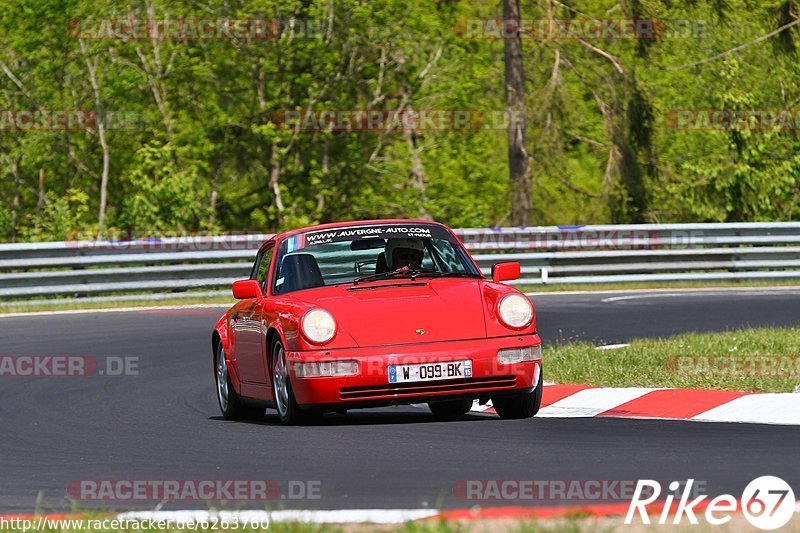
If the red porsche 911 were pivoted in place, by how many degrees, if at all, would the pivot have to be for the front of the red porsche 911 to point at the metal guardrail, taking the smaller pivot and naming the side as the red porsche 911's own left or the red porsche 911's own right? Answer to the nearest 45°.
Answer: approximately 180°

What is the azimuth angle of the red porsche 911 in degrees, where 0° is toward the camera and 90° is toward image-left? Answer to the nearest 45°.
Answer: approximately 0°
